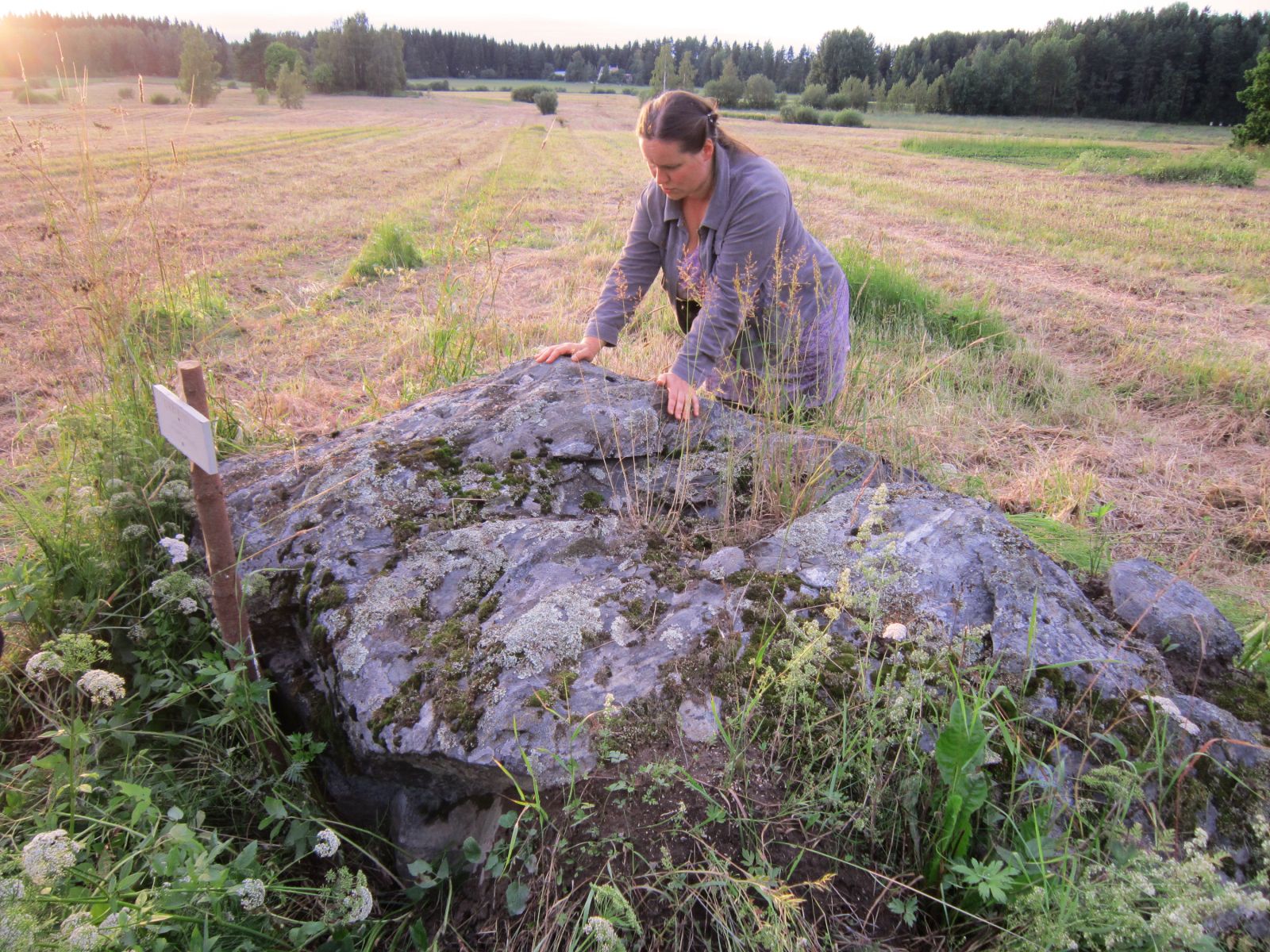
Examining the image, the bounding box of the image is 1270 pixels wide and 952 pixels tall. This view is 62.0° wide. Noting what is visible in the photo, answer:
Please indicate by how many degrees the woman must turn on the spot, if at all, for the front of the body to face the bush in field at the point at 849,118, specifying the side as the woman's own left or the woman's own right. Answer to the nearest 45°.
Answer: approximately 135° to the woman's own right

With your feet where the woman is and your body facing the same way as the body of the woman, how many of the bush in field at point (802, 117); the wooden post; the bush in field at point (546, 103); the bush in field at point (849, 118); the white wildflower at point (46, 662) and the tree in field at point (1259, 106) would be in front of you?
2

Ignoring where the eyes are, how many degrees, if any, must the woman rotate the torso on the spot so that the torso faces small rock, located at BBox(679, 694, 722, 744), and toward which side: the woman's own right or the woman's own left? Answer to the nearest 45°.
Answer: approximately 45° to the woman's own left

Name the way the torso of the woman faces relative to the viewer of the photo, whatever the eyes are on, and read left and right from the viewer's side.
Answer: facing the viewer and to the left of the viewer

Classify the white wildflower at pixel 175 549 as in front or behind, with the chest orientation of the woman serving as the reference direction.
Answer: in front

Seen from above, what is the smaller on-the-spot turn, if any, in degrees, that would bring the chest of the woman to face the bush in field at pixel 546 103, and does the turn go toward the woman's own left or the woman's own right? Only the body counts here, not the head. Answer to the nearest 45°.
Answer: approximately 135° to the woman's own right

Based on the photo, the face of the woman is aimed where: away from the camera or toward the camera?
toward the camera

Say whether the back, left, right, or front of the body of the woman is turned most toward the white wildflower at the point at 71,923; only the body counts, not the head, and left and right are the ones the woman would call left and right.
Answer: front

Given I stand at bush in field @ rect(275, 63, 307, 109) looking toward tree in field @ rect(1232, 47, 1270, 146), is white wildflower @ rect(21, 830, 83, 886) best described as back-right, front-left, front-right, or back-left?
front-right

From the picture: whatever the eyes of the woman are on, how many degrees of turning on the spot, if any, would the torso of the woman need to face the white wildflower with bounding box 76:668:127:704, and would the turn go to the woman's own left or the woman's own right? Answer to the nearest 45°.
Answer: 0° — they already face it

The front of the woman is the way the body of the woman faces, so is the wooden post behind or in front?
in front

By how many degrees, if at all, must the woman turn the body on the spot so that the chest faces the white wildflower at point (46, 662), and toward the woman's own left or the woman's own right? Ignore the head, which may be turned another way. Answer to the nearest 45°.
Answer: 0° — they already face it

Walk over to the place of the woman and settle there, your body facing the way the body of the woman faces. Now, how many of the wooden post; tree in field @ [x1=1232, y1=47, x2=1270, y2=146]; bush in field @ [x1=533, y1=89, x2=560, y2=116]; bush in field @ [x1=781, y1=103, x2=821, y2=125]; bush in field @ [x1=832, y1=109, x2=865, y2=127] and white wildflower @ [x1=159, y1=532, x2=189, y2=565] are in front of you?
2
